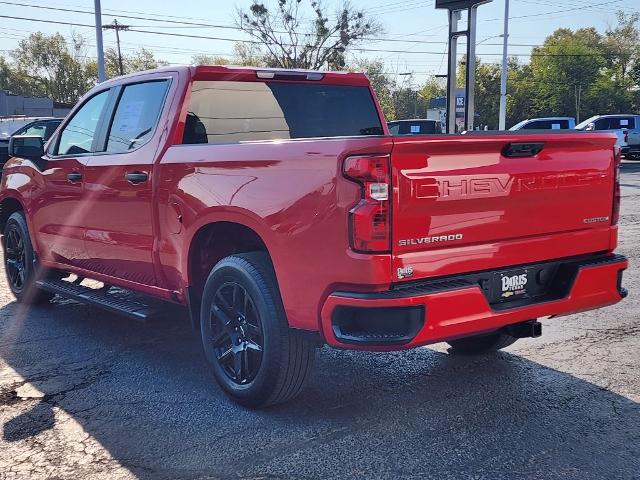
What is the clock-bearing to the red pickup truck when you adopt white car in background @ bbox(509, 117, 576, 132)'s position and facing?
The red pickup truck is roughly at 9 o'clock from the white car in background.

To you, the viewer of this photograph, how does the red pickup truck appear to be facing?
facing away from the viewer and to the left of the viewer

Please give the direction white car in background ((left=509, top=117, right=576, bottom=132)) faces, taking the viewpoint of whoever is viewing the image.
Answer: facing to the left of the viewer

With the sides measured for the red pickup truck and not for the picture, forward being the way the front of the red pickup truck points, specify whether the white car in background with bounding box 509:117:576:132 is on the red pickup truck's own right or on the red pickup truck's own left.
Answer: on the red pickup truck's own right

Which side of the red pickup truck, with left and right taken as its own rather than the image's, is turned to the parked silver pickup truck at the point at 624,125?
right

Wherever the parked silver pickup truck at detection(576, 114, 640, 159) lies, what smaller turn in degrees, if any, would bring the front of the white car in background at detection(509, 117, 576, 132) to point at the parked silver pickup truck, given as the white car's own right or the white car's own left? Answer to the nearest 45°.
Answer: approximately 135° to the white car's own right
